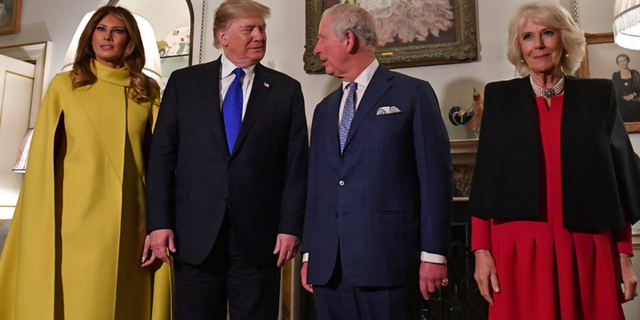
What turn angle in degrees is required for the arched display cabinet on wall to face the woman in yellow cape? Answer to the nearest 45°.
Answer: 0° — it already faces them

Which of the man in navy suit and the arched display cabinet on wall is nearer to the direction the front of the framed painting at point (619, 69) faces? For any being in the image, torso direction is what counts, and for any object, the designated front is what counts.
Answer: the man in navy suit

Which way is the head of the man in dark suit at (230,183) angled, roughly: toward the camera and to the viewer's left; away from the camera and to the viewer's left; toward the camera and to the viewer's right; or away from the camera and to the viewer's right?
toward the camera and to the viewer's right

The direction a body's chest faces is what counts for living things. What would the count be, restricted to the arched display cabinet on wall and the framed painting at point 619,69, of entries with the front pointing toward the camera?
2

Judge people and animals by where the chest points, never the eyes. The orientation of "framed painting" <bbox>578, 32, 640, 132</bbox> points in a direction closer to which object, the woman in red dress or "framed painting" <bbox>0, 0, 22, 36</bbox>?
the woman in red dress

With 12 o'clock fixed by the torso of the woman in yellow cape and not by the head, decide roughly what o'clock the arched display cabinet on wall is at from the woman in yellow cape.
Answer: The arched display cabinet on wall is roughly at 8 o'clock from the woman in yellow cape.

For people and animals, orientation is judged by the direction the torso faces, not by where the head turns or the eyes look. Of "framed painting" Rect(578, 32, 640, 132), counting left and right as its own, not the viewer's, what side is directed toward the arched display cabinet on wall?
right

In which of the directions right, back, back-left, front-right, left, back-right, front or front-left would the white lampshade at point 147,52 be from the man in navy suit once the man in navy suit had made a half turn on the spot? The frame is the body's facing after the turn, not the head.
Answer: left

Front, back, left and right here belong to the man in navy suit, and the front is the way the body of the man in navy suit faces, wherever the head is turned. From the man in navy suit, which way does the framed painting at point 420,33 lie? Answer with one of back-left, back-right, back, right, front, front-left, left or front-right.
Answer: back-right

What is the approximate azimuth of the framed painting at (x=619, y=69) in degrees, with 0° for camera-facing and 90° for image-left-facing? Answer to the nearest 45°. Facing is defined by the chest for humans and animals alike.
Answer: approximately 0°
